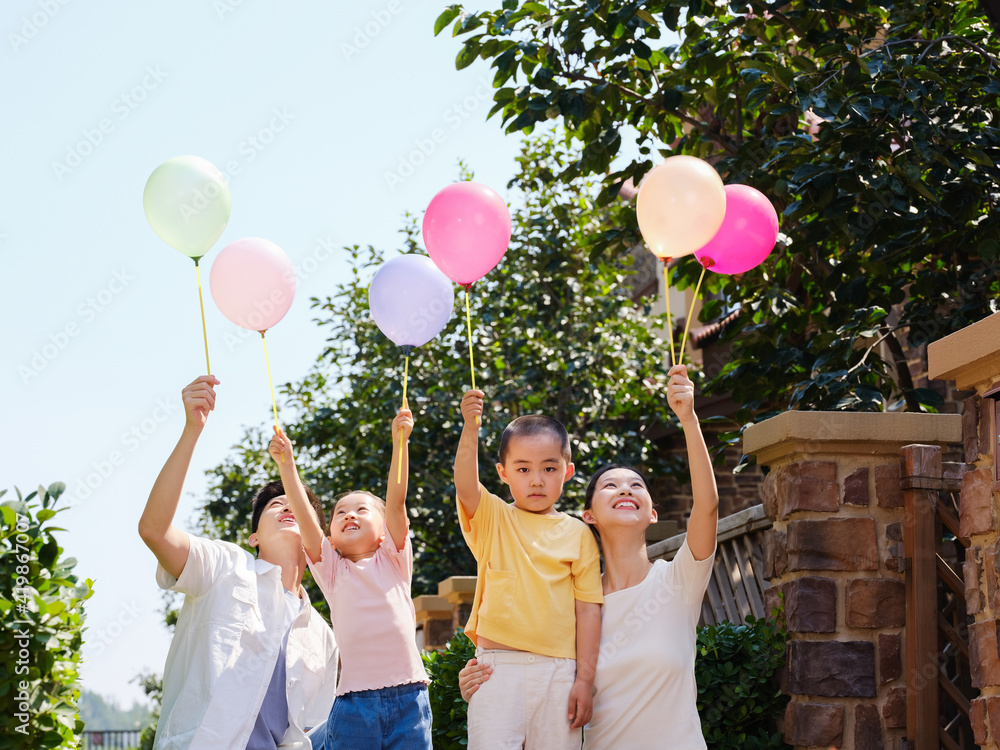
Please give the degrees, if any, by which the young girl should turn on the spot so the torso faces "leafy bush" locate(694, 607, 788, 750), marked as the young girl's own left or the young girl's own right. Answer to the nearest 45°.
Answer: approximately 90° to the young girl's own left

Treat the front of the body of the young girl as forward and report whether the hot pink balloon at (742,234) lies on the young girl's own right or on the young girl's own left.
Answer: on the young girl's own left

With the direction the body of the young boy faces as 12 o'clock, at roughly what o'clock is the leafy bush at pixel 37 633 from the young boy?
The leafy bush is roughly at 2 o'clock from the young boy.
